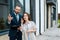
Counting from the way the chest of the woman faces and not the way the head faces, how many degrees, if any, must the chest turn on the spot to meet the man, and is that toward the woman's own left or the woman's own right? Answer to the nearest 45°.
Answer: approximately 90° to the woman's own right

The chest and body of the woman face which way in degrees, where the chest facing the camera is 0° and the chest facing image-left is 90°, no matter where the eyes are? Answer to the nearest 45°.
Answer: approximately 45°
